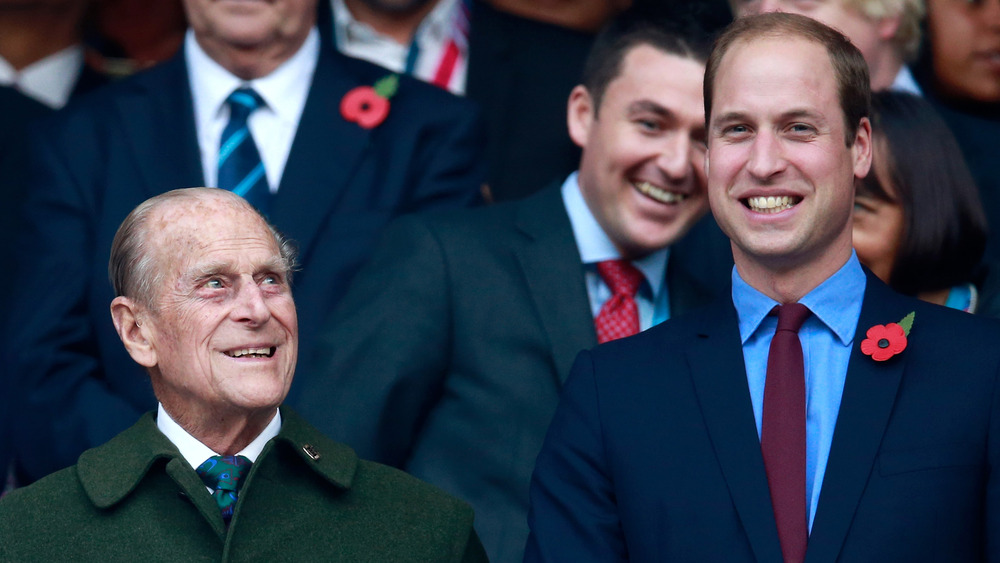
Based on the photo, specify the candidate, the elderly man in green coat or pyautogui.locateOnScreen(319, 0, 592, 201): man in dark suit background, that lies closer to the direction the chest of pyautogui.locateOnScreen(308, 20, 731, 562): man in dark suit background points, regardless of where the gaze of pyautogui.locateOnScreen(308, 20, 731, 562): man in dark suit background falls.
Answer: the elderly man in green coat

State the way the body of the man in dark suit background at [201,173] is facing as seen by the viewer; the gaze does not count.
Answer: toward the camera

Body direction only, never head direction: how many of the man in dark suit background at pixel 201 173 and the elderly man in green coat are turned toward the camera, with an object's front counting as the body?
2

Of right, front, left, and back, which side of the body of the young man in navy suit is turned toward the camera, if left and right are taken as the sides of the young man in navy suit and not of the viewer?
front

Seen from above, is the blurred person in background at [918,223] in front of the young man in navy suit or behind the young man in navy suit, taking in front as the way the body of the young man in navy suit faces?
behind

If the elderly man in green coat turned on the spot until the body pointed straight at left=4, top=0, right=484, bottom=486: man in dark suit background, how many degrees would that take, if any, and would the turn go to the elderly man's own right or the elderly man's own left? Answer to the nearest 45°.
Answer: approximately 180°

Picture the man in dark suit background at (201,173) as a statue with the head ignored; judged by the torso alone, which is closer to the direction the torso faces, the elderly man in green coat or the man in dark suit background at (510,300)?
the elderly man in green coat

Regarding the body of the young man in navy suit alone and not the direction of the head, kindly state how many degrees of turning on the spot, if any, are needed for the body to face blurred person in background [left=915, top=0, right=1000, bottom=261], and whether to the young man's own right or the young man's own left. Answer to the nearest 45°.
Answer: approximately 180°

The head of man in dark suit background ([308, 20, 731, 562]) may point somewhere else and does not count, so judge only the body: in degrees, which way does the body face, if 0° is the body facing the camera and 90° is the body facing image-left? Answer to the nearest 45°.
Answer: approximately 315°

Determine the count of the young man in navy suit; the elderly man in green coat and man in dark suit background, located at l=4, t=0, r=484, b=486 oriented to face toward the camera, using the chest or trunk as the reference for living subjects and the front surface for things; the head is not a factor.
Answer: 3

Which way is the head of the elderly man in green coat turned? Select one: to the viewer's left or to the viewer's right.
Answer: to the viewer's right

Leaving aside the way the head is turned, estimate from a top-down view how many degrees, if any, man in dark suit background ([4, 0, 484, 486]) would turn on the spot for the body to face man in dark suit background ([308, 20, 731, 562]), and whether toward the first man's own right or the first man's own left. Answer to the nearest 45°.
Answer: approximately 45° to the first man's own left
